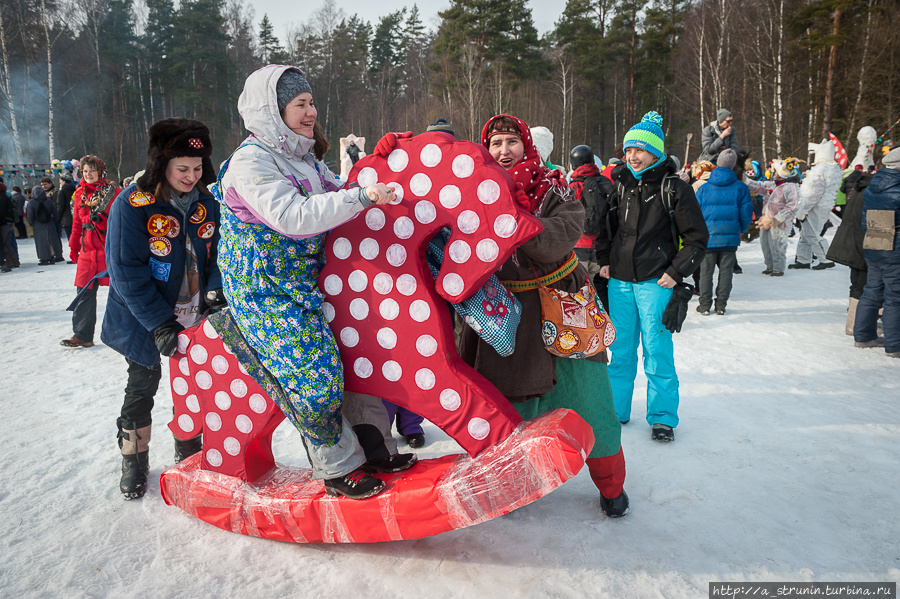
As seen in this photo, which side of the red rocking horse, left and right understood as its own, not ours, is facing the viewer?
right

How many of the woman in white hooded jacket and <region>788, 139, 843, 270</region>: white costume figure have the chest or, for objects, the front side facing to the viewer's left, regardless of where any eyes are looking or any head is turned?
1

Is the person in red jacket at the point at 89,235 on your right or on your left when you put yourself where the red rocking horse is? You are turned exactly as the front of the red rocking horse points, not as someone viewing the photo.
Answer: on your left

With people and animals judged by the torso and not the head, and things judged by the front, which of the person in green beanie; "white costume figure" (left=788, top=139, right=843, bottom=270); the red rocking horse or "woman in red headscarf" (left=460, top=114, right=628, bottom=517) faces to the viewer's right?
the red rocking horse

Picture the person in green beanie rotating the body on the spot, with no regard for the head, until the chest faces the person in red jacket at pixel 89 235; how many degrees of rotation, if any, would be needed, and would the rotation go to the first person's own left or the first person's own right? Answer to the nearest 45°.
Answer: approximately 45° to the first person's own right

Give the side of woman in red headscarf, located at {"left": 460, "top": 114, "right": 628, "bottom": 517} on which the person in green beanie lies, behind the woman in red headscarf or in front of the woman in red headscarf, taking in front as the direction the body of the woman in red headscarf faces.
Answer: behind

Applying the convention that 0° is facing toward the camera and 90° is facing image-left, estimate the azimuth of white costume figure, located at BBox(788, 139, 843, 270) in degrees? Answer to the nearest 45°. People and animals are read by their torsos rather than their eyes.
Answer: approximately 90°

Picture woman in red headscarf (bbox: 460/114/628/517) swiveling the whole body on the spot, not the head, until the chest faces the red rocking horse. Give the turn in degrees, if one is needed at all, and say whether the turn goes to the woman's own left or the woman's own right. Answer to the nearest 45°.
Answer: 0° — they already face it

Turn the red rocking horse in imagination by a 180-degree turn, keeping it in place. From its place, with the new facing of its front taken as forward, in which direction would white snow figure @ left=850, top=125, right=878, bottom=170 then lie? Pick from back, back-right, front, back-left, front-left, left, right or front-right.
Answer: back-right

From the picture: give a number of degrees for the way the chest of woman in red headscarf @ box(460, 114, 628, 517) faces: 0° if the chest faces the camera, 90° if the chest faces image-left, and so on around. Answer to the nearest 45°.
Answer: approximately 45°

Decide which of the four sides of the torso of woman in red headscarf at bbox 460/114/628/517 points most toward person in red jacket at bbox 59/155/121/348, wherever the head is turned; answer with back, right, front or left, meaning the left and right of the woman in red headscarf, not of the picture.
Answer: right

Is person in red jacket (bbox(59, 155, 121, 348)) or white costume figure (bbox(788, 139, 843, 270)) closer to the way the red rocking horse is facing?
the white costume figure

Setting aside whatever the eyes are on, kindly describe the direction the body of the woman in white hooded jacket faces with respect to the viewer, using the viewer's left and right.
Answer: facing to the right of the viewer
